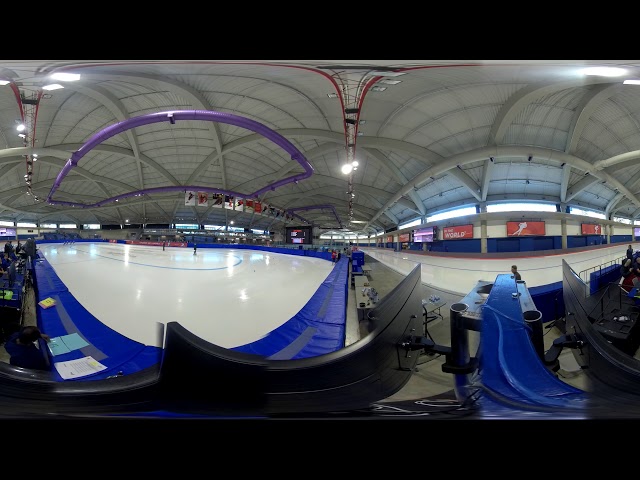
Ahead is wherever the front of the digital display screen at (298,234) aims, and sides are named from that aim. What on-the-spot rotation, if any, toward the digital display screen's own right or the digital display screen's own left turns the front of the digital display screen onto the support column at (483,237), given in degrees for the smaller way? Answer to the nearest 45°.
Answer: approximately 45° to the digital display screen's own left

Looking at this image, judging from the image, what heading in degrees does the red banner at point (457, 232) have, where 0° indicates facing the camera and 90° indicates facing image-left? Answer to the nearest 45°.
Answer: approximately 0°

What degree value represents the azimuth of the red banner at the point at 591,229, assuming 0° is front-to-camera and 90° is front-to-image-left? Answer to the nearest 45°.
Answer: approximately 0°
